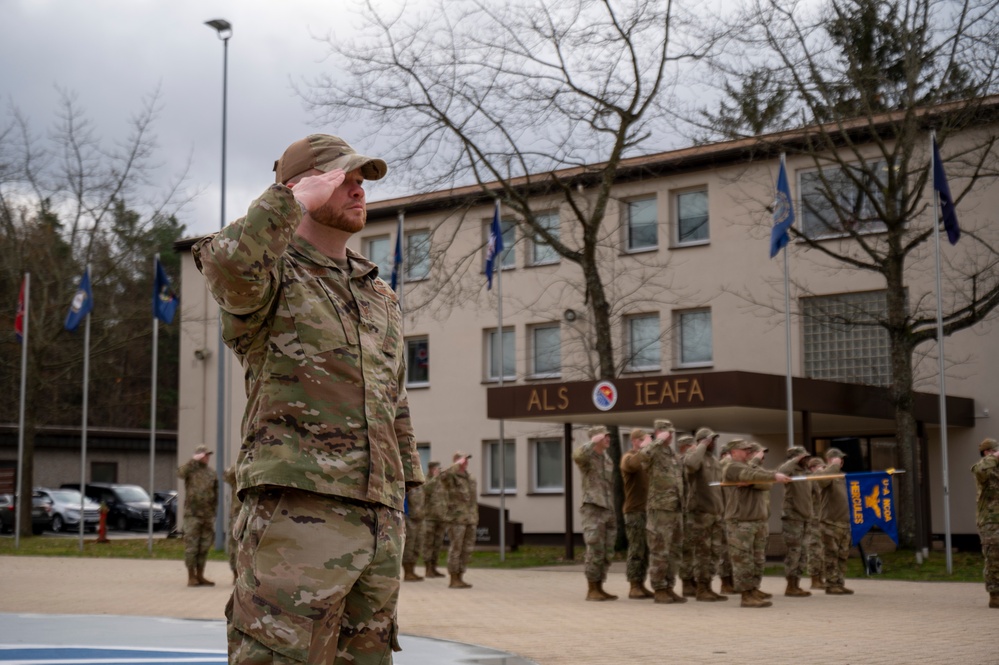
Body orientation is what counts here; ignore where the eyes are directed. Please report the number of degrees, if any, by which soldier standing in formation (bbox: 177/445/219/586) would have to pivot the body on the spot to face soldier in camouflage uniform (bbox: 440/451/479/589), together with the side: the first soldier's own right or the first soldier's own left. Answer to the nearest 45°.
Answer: approximately 45° to the first soldier's own left
